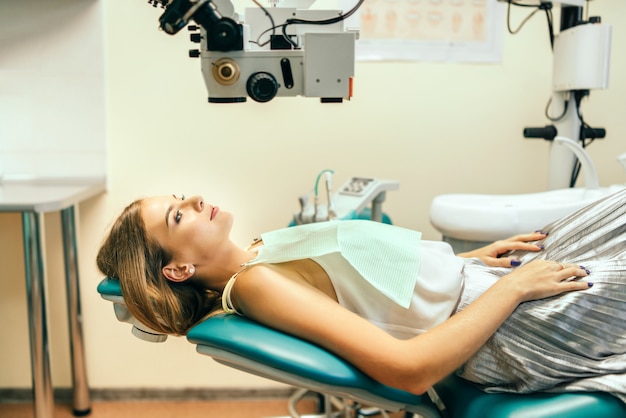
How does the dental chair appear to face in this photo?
to the viewer's right

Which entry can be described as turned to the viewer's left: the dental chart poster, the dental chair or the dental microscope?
the dental microscope

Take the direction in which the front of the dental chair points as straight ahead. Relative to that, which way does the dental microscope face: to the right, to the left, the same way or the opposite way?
the opposite way

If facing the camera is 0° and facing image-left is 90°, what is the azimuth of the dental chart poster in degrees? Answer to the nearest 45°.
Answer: approximately 0°

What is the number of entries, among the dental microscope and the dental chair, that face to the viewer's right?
1

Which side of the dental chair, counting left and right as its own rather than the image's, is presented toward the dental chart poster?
left

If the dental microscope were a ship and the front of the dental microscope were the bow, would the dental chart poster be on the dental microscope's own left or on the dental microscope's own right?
on the dental microscope's own right

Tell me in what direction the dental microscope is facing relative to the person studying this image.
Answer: facing to the left of the viewer

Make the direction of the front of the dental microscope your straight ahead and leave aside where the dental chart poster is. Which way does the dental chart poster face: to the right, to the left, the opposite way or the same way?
to the left
